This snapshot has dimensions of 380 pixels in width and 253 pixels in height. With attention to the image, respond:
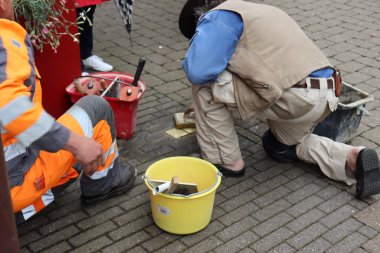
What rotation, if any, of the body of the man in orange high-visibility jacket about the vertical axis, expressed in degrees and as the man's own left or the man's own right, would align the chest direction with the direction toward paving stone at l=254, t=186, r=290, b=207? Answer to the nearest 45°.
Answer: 0° — they already face it

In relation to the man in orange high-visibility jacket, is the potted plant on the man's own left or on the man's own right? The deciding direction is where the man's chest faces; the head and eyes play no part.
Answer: on the man's own left

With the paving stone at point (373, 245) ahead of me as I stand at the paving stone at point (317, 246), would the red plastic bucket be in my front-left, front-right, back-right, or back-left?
back-left

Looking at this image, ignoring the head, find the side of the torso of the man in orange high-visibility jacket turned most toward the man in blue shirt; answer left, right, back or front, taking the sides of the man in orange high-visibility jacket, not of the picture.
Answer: front

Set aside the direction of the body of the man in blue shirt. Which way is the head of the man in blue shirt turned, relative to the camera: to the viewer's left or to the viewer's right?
to the viewer's left

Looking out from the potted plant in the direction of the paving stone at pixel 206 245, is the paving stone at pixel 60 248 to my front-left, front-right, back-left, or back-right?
front-right

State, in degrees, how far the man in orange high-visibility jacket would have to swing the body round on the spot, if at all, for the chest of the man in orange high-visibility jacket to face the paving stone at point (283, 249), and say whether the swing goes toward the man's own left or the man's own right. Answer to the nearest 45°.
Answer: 0° — they already face it

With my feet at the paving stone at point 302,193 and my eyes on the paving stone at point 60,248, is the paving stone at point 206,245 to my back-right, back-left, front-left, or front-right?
front-left

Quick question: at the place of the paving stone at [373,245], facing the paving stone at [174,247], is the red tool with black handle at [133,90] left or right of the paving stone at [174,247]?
right

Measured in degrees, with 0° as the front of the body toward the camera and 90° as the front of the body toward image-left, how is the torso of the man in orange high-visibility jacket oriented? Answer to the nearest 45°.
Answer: approximately 270°

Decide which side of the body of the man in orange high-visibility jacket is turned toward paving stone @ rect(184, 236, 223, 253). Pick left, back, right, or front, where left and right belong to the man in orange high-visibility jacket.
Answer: front

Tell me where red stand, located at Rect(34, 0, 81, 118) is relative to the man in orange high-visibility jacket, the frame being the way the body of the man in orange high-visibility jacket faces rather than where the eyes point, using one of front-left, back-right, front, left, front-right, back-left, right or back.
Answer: left

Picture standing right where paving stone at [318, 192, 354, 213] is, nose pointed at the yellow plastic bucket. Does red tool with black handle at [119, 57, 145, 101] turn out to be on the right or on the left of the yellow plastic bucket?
right

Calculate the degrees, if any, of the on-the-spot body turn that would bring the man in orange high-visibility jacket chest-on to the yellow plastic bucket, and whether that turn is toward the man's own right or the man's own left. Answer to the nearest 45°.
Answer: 0° — they already face it
